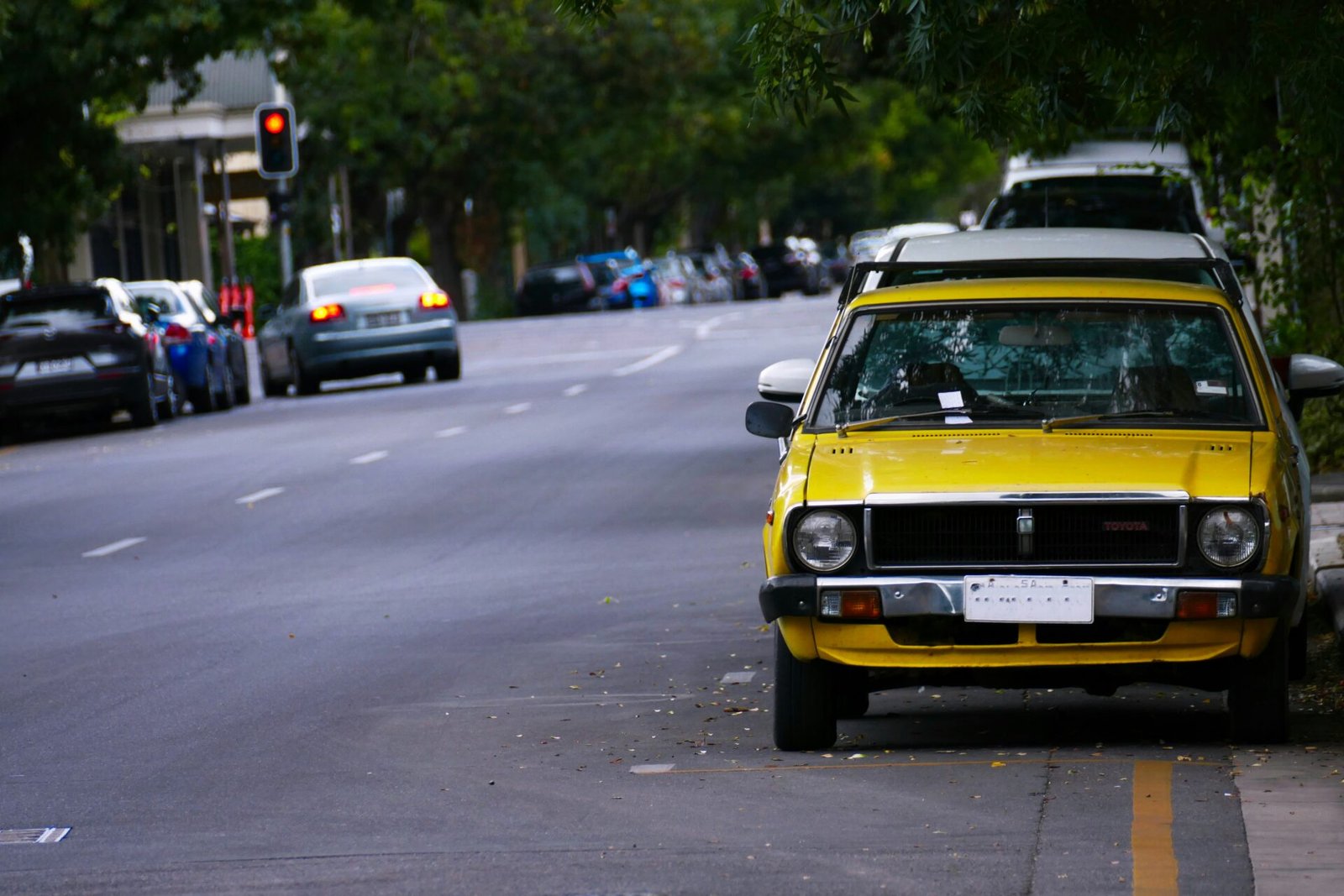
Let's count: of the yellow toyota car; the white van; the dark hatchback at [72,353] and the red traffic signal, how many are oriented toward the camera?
3

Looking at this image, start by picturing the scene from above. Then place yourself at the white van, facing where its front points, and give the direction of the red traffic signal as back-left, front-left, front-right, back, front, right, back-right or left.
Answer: back-right

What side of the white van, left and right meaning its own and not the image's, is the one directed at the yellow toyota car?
front

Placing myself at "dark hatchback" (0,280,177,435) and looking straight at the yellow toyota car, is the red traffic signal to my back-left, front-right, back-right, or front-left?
back-left

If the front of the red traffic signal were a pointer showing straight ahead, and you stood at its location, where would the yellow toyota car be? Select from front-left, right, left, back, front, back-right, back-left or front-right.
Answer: front

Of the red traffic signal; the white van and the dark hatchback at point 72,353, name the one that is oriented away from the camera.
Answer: the dark hatchback

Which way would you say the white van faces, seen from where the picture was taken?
facing the viewer

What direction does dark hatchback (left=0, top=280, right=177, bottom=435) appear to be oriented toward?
away from the camera

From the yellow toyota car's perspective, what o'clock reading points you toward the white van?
The white van is roughly at 6 o'clock from the yellow toyota car.
